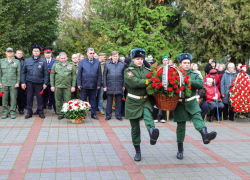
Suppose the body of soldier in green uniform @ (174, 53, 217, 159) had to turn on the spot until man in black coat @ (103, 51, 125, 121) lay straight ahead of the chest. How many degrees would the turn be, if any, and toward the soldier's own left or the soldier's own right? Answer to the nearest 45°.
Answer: approximately 180°

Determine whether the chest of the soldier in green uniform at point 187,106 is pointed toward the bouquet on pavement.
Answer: no

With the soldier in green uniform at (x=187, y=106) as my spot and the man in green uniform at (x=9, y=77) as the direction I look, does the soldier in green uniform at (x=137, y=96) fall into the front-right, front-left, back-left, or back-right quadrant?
front-left

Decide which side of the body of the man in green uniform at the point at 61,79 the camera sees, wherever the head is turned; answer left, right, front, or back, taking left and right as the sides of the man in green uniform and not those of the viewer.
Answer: front

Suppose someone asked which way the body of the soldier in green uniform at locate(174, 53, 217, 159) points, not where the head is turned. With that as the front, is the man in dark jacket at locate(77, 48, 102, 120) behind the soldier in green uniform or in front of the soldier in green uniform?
behind

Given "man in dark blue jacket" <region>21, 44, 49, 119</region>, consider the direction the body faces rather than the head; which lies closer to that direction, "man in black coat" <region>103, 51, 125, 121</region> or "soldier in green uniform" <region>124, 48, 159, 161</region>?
the soldier in green uniform

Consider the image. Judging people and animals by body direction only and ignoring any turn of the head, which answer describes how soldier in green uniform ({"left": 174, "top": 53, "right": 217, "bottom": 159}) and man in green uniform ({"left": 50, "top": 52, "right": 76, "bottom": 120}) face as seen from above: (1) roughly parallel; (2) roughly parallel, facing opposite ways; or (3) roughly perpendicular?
roughly parallel

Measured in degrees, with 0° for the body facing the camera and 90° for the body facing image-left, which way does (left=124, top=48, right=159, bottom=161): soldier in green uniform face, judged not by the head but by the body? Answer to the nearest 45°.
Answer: approximately 315°

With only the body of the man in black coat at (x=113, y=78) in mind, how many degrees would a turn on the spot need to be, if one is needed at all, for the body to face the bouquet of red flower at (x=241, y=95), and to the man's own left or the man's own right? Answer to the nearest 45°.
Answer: approximately 90° to the man's own left

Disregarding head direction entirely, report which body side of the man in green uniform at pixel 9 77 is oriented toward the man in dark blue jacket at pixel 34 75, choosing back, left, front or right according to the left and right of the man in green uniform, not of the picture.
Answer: left

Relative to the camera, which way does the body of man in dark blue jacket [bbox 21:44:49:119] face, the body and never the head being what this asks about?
toward the camera

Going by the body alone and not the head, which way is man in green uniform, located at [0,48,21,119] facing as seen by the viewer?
toward the camera

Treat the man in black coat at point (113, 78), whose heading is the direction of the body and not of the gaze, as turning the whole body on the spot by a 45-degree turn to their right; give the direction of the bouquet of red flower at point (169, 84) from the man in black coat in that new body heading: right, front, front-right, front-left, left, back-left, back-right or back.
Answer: front-left

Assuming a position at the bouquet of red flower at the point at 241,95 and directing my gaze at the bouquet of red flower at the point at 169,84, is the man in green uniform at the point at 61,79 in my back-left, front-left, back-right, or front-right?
front-right

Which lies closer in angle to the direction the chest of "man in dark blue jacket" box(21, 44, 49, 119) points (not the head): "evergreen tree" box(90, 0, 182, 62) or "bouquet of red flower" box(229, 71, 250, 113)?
the bouquet of red flower

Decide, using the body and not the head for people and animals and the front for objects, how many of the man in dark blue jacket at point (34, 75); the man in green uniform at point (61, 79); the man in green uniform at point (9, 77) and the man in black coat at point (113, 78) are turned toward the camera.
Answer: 4

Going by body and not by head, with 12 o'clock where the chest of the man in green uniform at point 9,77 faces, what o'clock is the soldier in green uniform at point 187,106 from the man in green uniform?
The soldier in green uniform is roughly at 11 o'clock from the man in green uniform.

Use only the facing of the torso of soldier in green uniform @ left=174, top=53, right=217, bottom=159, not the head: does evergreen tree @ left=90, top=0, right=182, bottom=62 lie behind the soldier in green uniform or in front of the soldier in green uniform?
behind
